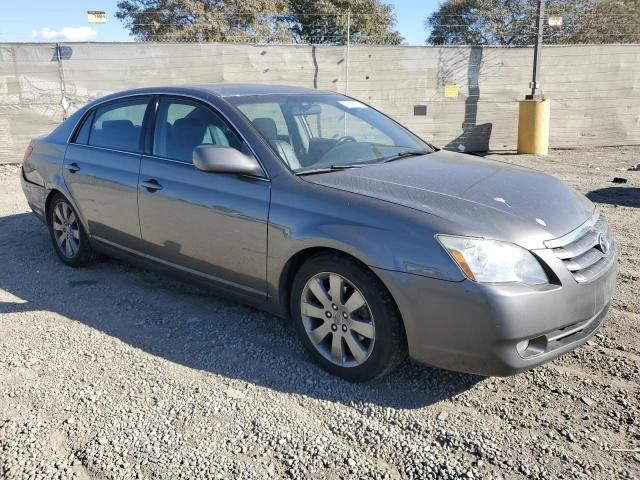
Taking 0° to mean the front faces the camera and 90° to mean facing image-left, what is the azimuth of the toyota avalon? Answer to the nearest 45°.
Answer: approximately 315°

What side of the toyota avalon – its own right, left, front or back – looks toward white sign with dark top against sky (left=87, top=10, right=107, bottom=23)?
back

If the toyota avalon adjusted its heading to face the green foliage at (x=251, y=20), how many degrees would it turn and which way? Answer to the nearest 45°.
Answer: approximately 135° to its left

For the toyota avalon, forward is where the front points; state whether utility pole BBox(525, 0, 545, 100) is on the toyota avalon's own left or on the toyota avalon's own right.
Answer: on the toyota avalon's own left

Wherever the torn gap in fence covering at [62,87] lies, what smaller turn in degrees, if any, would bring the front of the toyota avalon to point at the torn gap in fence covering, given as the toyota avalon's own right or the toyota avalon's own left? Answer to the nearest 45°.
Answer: approximately 180°
